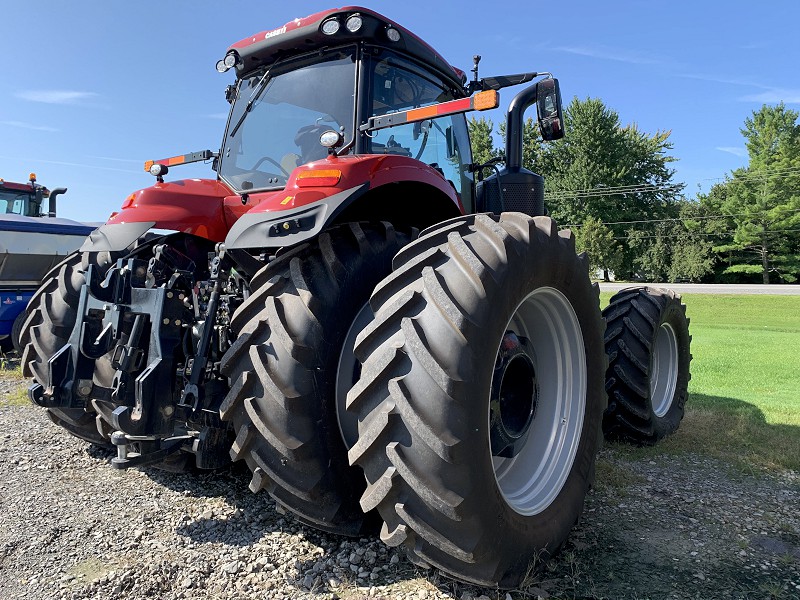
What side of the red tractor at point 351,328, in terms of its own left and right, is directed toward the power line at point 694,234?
front

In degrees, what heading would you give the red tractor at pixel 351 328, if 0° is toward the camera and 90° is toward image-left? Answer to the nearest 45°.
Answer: approximately 225°
